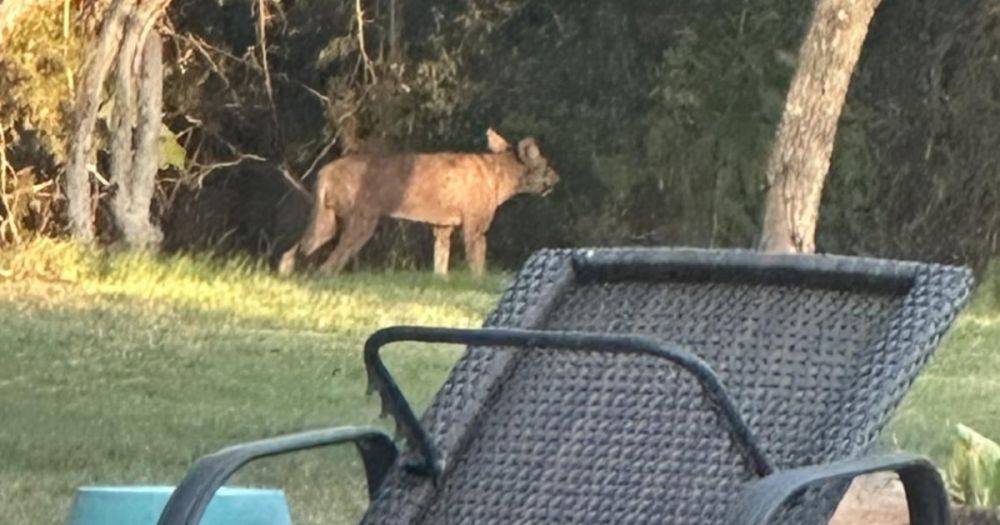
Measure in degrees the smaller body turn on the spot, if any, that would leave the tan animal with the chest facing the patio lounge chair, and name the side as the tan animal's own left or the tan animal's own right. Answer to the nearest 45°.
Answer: approximately 90° to the tan animal's own right

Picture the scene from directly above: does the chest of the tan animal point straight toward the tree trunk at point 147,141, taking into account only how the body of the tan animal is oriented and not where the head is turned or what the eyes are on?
no

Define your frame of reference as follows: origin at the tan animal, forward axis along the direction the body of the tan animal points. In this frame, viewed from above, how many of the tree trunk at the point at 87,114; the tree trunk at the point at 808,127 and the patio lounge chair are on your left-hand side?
0

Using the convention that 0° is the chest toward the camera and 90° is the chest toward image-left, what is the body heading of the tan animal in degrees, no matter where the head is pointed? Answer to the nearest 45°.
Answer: approximately 270°
